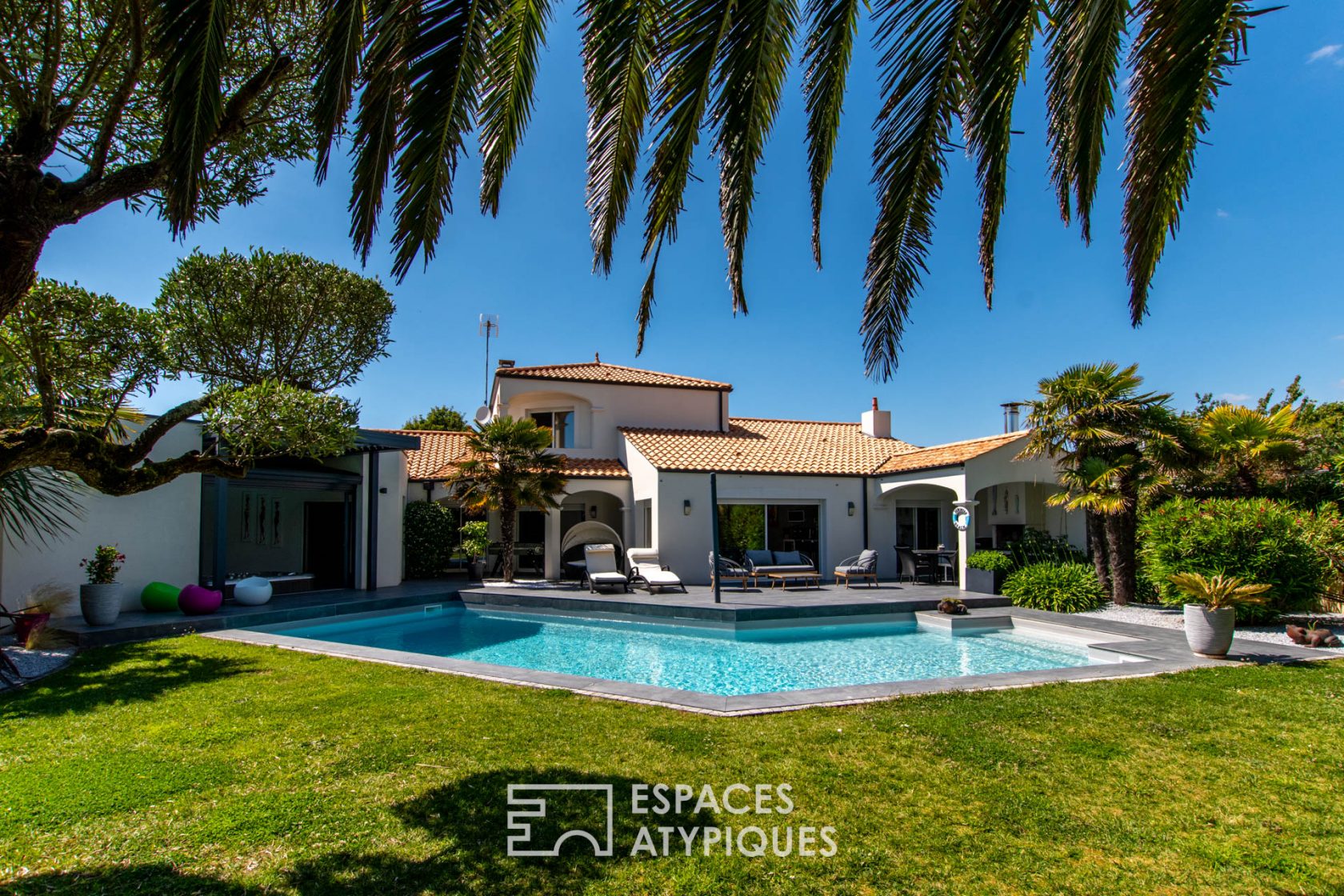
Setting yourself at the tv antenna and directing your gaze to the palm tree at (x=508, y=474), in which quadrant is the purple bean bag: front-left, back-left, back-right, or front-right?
front-right

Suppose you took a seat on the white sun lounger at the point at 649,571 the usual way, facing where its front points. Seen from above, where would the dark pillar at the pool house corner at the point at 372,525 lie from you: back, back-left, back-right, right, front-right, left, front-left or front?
back-right

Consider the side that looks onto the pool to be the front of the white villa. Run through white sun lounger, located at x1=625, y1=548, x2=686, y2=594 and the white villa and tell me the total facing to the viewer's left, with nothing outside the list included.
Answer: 0

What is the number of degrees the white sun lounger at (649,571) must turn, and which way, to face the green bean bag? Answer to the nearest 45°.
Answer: approximately 90° to its right

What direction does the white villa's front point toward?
toward the camera

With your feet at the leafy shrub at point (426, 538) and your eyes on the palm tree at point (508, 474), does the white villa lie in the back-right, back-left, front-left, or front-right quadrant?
front-left

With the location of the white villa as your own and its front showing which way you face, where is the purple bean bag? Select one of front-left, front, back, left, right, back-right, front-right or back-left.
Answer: front-right

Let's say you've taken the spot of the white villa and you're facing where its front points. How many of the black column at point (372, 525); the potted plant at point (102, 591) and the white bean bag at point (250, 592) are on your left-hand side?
0

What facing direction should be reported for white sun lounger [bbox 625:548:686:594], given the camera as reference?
facing the viewer and to the right of the viewer
